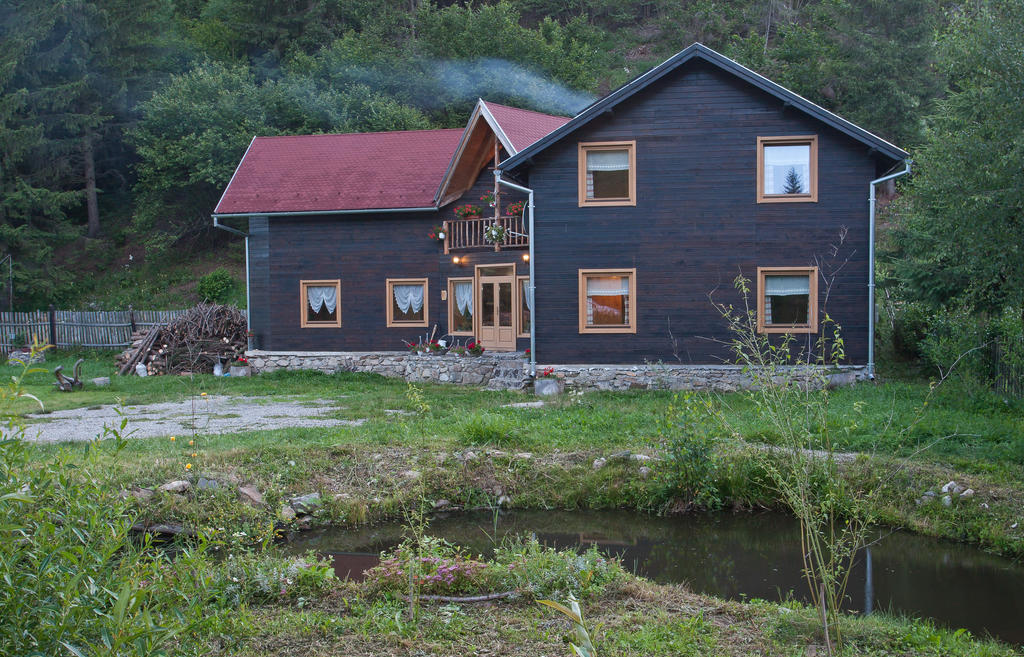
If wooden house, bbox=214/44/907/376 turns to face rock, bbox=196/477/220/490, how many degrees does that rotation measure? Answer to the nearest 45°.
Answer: approximately 45° to its right

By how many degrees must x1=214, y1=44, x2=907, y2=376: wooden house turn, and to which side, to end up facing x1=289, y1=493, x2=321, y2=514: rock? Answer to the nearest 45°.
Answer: approximately 45° to its right

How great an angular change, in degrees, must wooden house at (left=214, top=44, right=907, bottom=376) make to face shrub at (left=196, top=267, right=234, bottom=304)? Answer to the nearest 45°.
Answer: approximately 135° to its right

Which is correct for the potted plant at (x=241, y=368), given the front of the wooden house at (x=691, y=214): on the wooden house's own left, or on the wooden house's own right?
on the wooden house's own right

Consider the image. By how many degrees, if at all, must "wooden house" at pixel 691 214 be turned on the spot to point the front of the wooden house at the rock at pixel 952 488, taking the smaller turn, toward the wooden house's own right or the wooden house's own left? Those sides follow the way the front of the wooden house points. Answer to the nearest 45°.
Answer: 0° — it already faces it

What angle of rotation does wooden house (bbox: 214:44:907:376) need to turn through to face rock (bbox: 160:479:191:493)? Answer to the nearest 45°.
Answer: approximately 45° to its right

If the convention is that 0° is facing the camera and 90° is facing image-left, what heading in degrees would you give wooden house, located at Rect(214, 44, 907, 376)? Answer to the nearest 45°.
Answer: approximately 0°

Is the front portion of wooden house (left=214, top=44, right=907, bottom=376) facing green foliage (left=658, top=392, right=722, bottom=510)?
yes
